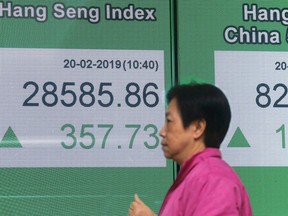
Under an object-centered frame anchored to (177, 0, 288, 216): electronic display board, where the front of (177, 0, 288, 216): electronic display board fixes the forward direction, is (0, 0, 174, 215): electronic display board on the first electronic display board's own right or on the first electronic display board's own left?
on the first electronic display board's own right

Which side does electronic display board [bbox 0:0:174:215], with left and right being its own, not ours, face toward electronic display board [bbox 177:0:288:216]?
left

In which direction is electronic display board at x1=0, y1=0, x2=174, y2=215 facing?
toward the camera

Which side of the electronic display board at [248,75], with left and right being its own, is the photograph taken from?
front

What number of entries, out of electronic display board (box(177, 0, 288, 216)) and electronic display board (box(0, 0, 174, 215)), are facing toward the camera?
2

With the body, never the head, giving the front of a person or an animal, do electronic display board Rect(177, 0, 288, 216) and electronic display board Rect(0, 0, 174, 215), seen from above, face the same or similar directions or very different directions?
same or similar directions
